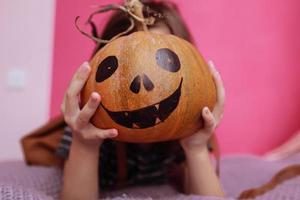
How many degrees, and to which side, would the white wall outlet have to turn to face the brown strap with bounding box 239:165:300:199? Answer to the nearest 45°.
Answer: approximately 45° to its left

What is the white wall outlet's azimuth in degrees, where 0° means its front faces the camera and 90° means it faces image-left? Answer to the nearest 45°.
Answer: approximately 0°
